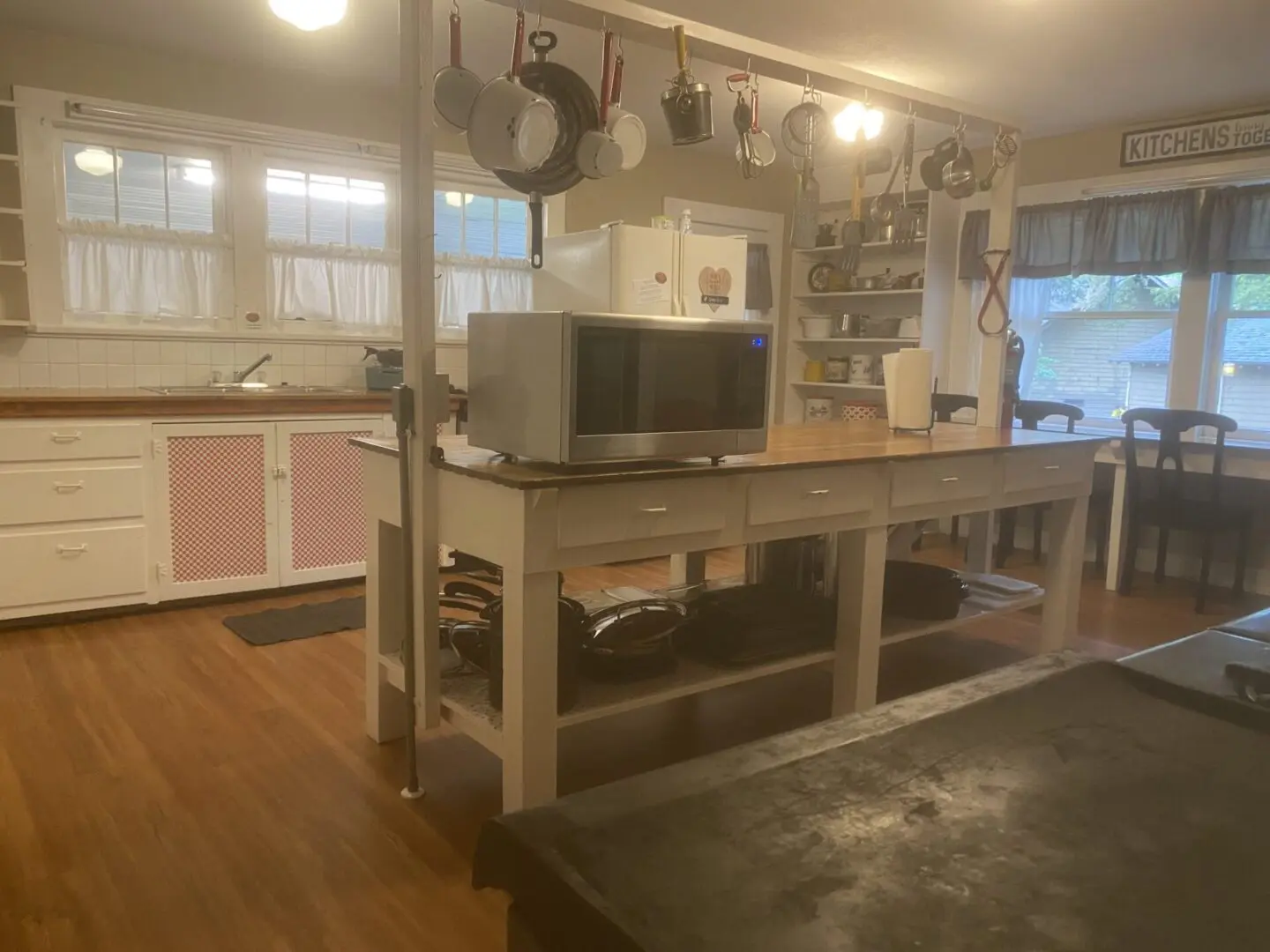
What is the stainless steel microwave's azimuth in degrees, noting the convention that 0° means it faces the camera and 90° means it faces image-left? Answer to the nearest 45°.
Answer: approximately 315°

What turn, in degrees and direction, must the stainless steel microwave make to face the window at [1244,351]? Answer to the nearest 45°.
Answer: approximately 90° to its left

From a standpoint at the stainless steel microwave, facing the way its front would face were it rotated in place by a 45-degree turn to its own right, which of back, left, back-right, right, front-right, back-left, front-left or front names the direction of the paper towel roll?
back-left

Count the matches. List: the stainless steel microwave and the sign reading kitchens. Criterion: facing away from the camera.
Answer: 0

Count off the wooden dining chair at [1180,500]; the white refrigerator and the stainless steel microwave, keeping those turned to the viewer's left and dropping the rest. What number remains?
0

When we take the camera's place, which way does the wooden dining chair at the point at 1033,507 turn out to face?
facing away from the viewer and to the right of the viewer

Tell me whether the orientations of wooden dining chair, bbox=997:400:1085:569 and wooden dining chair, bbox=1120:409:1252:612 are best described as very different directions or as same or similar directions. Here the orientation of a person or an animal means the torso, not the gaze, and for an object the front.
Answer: same or similar directions

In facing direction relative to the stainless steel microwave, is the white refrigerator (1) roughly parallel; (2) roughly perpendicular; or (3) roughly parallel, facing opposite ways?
roughly parallel

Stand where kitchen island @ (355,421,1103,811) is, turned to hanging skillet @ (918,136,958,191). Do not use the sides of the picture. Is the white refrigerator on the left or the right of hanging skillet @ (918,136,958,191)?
left

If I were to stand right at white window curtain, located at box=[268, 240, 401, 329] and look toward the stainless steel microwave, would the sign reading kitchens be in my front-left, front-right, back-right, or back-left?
front-left

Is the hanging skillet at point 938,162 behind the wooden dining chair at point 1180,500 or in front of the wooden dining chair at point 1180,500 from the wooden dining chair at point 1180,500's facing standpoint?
behind
